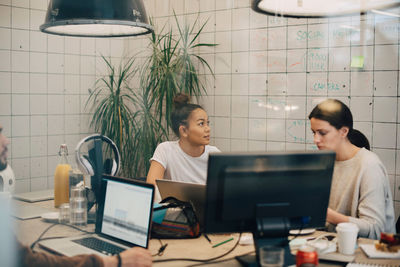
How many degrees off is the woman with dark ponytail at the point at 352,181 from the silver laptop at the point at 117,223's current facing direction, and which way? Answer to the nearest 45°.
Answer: approximately 135° to its left

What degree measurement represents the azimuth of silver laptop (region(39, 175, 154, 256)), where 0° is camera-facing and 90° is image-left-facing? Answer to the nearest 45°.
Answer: approximately 45°

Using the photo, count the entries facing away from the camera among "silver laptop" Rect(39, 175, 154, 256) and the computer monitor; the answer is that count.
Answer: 1

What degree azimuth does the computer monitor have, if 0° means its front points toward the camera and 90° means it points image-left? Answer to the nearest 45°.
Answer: approximately 180°

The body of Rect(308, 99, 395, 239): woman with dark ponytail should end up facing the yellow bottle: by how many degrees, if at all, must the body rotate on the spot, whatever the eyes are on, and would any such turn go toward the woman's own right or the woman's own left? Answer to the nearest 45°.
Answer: approximately 45° to the woman's own right

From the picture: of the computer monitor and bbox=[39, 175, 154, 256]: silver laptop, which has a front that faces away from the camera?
the computer monitor

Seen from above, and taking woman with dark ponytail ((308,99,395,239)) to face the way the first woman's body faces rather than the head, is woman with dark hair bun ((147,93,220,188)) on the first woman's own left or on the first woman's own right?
on the first woman's own right

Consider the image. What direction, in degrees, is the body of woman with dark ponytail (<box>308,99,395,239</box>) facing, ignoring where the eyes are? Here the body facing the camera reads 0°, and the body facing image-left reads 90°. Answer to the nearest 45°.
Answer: approximately 45°

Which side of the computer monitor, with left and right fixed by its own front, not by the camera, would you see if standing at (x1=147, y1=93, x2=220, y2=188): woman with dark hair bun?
front
